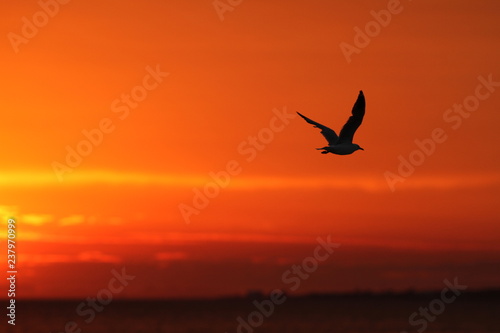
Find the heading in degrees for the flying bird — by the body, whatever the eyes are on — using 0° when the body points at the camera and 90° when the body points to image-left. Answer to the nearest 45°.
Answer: approximately 270°
